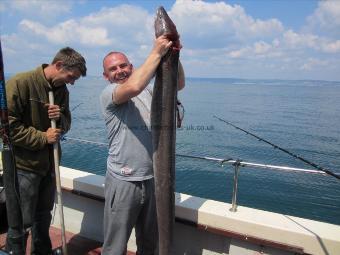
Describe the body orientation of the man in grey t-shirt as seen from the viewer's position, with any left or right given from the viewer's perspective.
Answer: facing the viewer and to the right of the viewer
